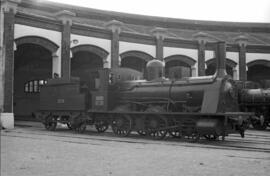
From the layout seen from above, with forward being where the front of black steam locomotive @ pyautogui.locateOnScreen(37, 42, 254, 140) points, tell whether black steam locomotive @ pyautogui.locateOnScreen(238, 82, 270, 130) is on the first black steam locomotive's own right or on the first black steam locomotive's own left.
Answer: on the first black steam locomotive's own left
